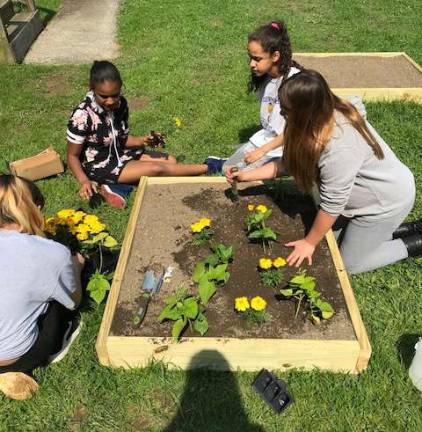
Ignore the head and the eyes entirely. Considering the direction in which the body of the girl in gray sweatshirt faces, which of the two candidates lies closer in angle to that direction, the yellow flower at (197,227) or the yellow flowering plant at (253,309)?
the yellow flower

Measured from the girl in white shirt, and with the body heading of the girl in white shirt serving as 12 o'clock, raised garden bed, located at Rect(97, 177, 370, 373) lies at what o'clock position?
The raised garden bed is roughly at 11 o'clock from the girl in white shirt.

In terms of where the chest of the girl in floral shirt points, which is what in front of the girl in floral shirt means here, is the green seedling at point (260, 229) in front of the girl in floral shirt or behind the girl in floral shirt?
in front

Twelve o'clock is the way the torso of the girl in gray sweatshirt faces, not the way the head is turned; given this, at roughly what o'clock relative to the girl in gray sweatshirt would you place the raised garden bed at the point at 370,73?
The raised garden bed is roughly at 3 o'clock from the girl in gray sweatshirt.

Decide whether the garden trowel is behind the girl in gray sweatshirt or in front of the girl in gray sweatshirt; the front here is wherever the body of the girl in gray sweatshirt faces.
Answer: in front

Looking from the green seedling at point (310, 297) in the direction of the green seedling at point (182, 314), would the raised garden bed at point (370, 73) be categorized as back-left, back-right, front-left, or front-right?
back-right

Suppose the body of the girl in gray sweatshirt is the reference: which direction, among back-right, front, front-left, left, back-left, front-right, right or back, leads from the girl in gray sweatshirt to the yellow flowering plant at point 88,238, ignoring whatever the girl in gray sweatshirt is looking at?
front

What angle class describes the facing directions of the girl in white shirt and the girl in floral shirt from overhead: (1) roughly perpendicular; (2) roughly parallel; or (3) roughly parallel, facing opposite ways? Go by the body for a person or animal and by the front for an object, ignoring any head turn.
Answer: roughly perpendicular

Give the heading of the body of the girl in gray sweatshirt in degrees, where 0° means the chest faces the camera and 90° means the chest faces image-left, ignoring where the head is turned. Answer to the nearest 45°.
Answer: approximately 90°

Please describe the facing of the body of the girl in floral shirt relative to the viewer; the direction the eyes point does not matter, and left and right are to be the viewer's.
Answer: facing the viewer and to the right of the viewer

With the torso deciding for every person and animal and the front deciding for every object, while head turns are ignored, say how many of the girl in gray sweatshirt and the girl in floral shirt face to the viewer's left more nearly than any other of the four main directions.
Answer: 1

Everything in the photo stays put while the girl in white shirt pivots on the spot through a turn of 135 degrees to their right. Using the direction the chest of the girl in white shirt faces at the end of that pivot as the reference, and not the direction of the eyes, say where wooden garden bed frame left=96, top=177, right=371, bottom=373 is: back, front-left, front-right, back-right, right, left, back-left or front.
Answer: back

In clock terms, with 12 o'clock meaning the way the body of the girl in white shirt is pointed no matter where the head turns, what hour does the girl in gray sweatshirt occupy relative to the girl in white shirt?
The girl in gray sweatshirt is roughly at 10 o'clock from the girl in white shirt.

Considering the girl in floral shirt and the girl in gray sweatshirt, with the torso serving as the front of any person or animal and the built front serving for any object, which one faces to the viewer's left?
the girl in gray sweatshirt
